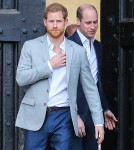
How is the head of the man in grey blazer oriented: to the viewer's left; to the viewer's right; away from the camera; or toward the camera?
toward the camera

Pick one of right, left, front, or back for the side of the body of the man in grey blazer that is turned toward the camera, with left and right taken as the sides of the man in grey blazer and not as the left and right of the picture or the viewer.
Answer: front

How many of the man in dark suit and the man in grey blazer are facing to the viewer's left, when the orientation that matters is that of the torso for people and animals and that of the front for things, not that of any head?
0
